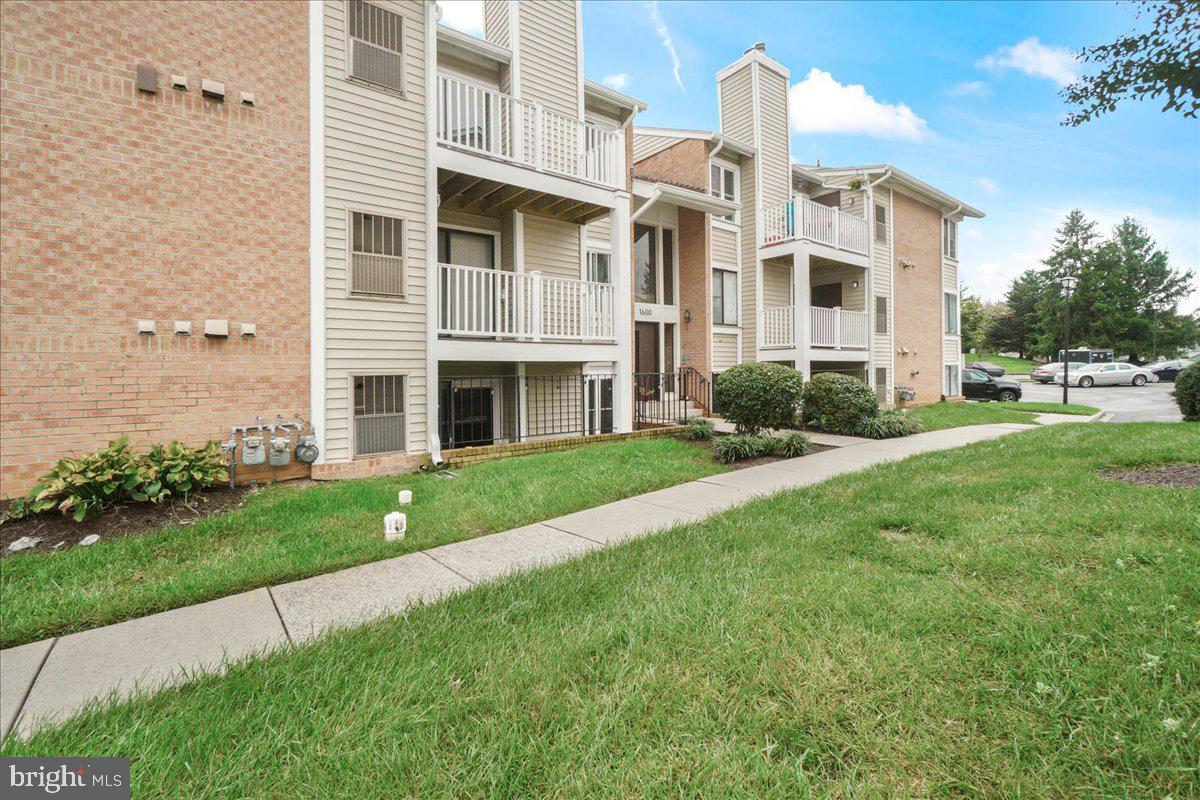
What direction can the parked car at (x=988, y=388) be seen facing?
to the viewer's right

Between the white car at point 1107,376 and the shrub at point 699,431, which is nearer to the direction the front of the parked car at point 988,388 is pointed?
the white car

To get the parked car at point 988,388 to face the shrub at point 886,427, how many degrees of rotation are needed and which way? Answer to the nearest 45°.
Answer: approximately 90° to its right

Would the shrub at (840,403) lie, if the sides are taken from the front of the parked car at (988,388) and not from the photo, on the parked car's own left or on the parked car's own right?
on the parked car's own right
